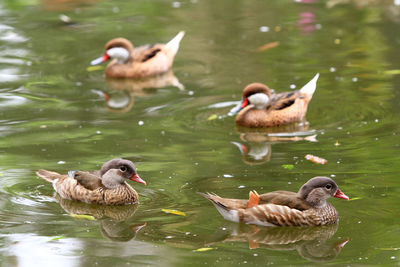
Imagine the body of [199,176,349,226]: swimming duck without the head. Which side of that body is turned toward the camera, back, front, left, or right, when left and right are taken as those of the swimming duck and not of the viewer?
right

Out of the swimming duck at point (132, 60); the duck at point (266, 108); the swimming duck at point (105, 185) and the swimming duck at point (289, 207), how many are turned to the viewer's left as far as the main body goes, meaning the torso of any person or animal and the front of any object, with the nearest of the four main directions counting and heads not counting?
2

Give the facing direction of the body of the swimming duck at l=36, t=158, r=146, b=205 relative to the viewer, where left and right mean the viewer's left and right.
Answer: facing to the right of the viewer

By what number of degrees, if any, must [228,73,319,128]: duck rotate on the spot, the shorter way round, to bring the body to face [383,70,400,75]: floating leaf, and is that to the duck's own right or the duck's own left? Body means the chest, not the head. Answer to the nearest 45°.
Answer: approximately 135° to the duck's own right

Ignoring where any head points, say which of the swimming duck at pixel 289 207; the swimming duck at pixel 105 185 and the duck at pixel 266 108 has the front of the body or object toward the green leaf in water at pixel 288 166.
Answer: the swimming duck at pixel 105 185

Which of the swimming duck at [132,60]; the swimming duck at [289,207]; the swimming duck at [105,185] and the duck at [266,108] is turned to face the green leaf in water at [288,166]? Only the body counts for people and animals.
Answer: the swimming duck at [105,185]

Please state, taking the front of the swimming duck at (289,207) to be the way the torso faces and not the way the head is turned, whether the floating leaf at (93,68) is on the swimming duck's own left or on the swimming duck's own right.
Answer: on the swimming duck's own left

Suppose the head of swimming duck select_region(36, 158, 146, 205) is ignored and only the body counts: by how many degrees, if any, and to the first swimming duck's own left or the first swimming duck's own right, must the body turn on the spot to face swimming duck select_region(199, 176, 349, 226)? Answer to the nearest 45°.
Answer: approximately 45° to the first swimming duck's own right

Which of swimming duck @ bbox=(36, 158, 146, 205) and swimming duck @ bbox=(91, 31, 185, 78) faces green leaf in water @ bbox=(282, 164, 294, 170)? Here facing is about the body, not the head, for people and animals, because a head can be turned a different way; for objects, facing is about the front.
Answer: swimming duck @ bbox=(36, 158, 146, 205)

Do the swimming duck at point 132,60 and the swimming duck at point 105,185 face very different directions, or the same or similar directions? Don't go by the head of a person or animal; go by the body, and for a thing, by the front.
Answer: very different directions

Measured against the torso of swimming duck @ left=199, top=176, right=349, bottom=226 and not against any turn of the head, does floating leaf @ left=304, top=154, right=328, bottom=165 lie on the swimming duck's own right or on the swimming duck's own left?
on the swimming duck's own left

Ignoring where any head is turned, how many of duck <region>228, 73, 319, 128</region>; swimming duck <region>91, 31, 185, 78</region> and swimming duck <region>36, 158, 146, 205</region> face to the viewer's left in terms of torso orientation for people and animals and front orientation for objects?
2

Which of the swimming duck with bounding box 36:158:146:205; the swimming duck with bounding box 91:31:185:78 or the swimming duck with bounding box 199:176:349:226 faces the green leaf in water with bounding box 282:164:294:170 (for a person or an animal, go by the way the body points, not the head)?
the swimming duck with bounding box 36:158:146:205

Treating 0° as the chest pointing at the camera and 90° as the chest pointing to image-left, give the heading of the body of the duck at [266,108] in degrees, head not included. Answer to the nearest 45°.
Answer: approximately 90°

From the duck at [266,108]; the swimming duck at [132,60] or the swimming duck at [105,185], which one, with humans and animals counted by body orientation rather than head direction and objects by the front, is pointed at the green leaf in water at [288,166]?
the swimming duck at [105,185]
